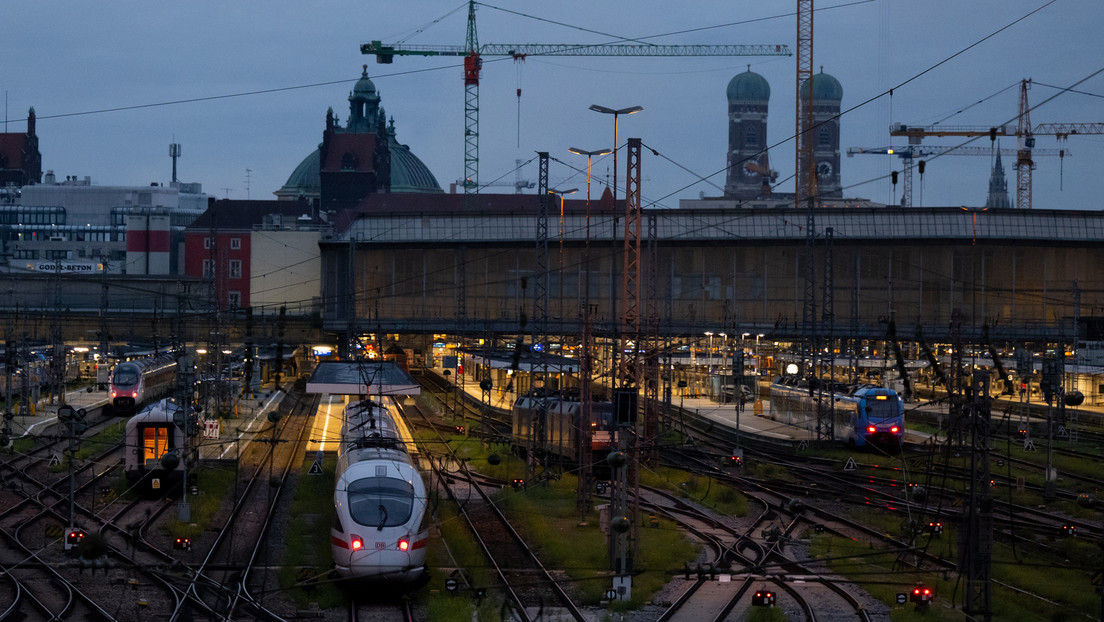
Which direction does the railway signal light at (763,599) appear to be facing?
toward the camera

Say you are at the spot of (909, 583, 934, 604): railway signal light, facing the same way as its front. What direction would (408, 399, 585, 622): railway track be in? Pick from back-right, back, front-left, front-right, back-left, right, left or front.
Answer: right

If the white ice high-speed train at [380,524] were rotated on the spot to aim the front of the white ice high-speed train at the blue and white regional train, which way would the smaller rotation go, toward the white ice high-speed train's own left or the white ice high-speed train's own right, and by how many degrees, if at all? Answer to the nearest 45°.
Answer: approximately 135° to the white ice high-speed train's own left

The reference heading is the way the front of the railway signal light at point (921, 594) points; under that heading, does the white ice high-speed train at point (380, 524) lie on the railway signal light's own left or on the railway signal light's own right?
on the railway signal light's own right

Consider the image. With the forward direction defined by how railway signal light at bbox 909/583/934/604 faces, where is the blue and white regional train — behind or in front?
behind

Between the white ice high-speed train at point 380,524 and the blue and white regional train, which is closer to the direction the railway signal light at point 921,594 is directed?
the white ice high-speed train

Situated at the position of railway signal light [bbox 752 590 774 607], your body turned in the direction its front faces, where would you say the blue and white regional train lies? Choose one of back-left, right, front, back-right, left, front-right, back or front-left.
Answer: back
